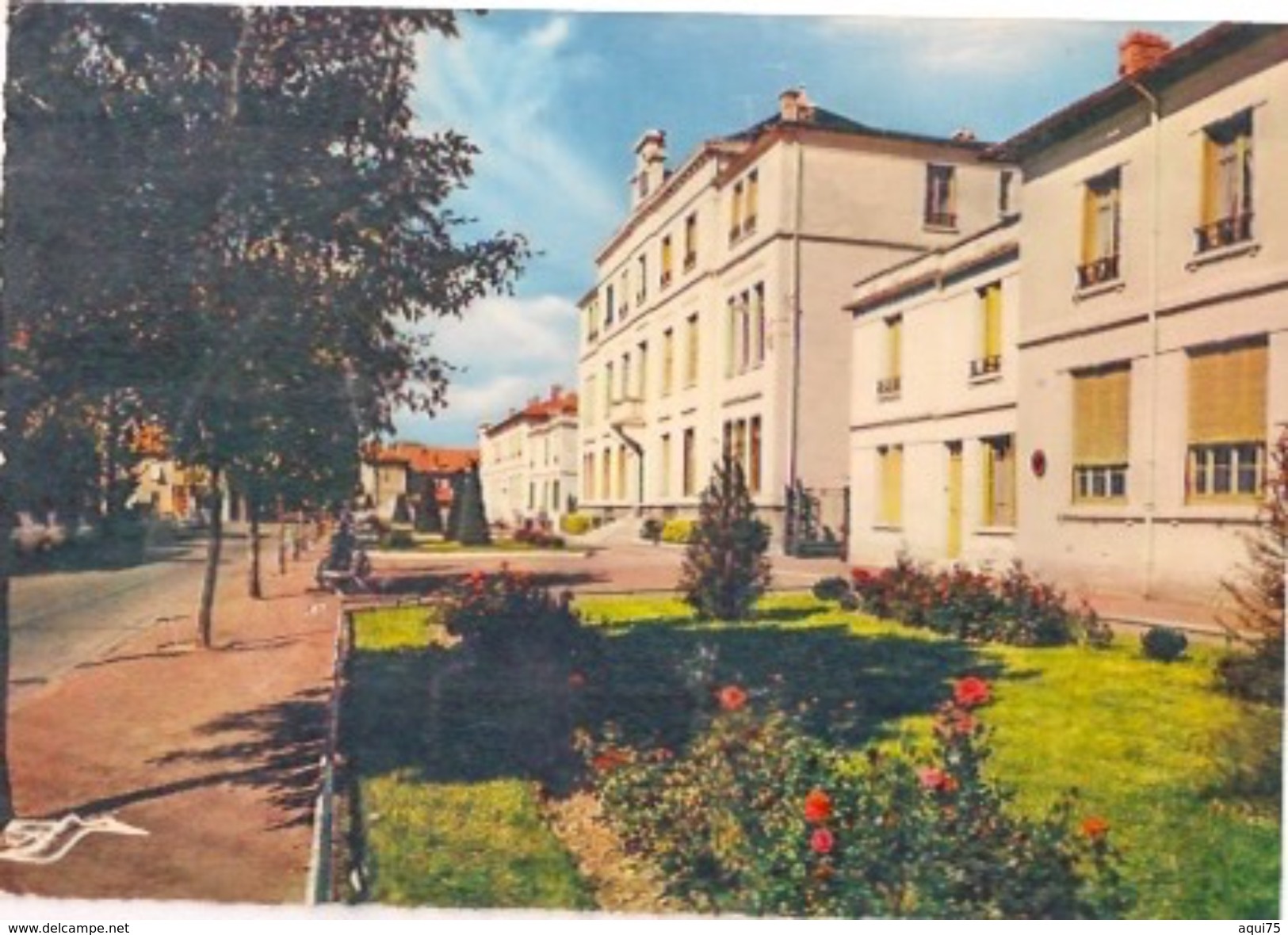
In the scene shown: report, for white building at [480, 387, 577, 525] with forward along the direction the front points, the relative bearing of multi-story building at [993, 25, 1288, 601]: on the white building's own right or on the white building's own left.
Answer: on the white building's own left

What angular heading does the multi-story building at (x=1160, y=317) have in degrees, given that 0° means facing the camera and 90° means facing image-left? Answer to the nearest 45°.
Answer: approximately 45°

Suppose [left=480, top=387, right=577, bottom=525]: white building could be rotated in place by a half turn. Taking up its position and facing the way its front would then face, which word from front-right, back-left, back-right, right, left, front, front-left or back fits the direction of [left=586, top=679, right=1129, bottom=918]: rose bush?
right

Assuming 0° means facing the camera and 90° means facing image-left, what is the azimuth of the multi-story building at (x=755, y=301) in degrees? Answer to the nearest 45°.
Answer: approximately 45°

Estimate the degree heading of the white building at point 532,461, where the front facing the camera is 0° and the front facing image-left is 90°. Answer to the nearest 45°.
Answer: approximately 45°

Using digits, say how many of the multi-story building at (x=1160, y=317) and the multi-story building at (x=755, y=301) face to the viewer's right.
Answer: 0
